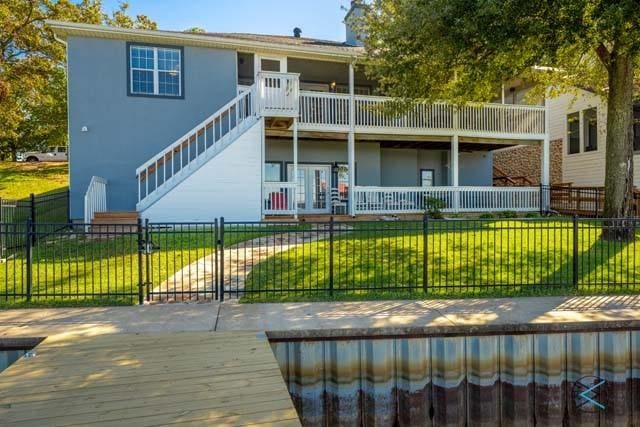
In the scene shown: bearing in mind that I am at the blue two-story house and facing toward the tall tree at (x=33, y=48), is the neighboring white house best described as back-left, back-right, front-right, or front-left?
back-right

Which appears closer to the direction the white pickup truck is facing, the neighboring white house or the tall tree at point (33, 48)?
the tall tree

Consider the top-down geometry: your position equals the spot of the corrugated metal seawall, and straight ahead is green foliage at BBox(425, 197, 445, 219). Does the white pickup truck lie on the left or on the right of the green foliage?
left

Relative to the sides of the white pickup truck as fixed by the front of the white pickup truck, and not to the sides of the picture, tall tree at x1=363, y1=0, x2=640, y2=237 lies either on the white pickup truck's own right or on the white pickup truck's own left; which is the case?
on the white pickup truck's own left

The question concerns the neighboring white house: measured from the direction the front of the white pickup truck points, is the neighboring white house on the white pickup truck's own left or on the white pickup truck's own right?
on the white pickup truck's own left

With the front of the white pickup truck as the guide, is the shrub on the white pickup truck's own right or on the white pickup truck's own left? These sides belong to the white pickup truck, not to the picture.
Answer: on the white pickup truck's own left

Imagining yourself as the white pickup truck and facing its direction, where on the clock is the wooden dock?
The wooden dock is roughly at 9 o'clock from the white pickup truck.

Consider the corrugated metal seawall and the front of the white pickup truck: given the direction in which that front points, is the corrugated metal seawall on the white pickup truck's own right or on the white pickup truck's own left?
on the white pickup truck's own left

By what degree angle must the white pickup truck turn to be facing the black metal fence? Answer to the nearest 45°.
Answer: approximately 90° to its left

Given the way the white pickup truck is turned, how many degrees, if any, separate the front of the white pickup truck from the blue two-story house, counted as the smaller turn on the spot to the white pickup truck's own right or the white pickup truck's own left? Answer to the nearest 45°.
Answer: approximately 90° to the white pickup truck's own left

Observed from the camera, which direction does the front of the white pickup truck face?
facing to the left of the viewer
